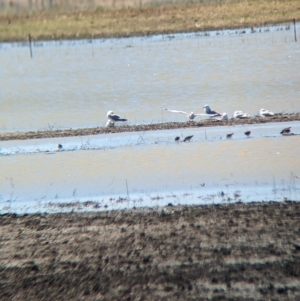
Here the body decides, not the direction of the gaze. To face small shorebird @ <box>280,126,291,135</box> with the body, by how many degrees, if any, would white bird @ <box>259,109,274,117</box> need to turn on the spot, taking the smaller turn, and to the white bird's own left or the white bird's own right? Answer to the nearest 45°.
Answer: approximately 90° to the white bird's own left

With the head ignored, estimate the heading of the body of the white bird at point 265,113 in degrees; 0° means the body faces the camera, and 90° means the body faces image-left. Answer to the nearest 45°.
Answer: approximately 90°
